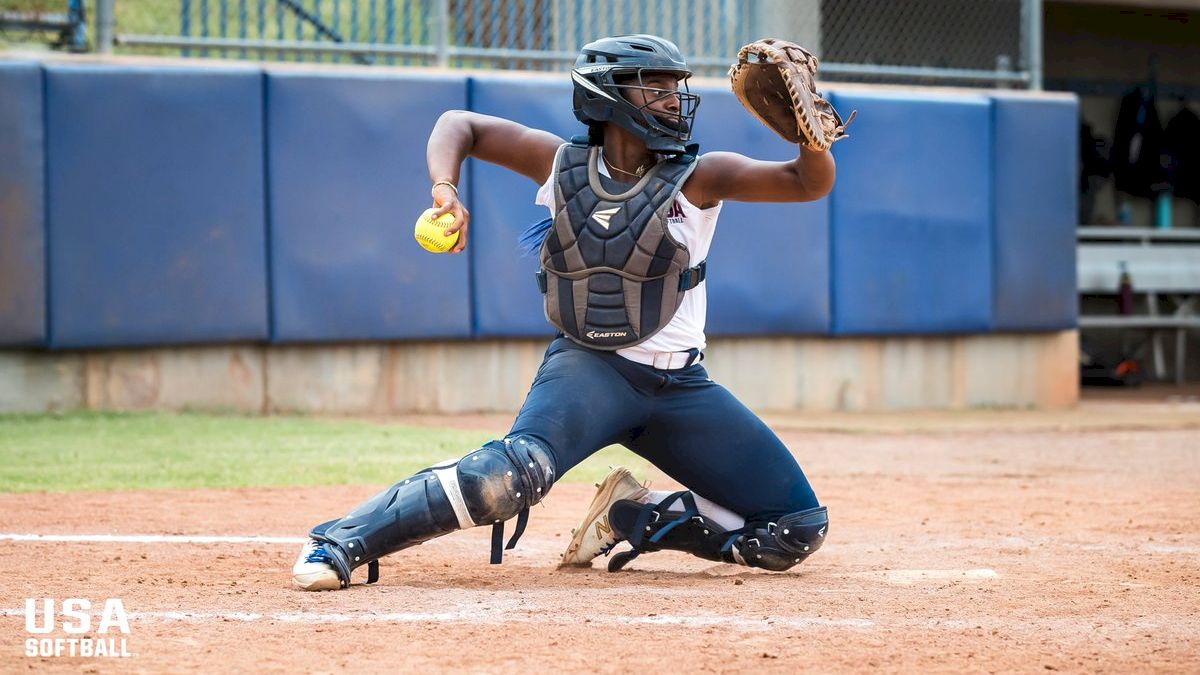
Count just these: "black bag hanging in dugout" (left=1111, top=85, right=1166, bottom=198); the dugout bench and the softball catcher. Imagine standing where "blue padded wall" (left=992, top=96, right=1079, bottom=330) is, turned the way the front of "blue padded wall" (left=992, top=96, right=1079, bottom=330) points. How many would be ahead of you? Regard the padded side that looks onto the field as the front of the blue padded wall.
1

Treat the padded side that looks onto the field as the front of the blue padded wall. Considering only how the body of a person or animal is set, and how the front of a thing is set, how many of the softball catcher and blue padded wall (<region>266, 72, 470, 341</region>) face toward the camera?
2

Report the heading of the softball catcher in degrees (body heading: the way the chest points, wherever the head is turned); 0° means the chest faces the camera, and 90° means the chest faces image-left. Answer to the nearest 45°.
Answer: approximately 0°

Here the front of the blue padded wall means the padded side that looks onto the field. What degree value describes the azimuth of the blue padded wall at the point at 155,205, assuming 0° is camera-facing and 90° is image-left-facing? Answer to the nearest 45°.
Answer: approximately 0°

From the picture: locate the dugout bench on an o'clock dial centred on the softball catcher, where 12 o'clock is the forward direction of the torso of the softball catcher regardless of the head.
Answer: The dugout bench is roughly at 7 o'clock from the softball catcher.

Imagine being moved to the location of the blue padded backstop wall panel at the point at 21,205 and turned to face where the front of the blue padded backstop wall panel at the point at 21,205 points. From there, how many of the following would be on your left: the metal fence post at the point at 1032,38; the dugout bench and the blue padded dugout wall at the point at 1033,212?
3

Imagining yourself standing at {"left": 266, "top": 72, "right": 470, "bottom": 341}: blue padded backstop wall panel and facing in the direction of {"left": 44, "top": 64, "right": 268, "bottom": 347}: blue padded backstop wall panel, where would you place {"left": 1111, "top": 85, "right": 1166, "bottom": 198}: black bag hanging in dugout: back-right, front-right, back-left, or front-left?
back-right

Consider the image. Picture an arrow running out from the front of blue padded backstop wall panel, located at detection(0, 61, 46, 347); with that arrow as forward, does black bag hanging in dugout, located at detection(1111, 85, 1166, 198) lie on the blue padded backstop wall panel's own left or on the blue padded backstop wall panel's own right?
on the blue padded backstop wall panel's own left
